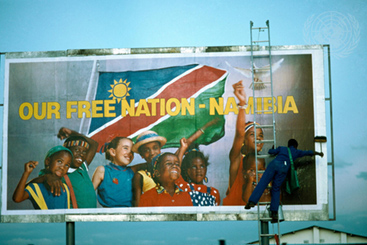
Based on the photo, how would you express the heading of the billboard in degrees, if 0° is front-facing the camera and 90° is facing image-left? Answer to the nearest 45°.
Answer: approximately 0°
